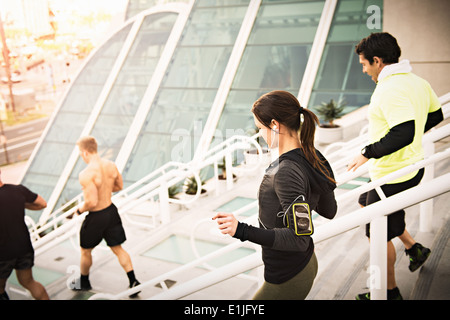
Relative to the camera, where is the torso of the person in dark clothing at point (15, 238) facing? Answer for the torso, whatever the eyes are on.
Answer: away from the camera

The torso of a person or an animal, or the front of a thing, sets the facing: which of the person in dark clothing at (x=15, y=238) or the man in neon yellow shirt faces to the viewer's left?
the man in neon yellow shirt

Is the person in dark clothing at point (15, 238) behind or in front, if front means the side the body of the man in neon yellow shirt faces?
in front

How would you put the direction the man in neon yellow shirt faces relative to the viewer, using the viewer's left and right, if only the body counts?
facing to the left of the viewer

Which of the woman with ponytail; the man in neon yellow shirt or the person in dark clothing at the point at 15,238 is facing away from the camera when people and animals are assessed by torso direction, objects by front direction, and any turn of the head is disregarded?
the person in dark clothing

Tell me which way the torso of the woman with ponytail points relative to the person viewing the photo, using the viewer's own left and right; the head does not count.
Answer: facing to the left of the viewer

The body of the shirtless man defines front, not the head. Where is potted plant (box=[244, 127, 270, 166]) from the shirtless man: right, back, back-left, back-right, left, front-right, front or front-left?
right

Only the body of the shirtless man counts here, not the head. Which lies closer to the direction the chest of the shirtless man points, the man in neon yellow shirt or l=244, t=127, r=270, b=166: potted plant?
the potted plant

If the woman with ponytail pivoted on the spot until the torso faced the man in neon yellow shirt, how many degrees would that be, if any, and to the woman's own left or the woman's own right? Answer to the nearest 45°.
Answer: approximately 135° to the woman's own right

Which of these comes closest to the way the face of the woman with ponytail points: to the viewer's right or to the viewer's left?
to the viewer's left

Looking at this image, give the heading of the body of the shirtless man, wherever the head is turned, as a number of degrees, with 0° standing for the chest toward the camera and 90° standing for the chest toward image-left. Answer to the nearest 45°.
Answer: approximately 135°
